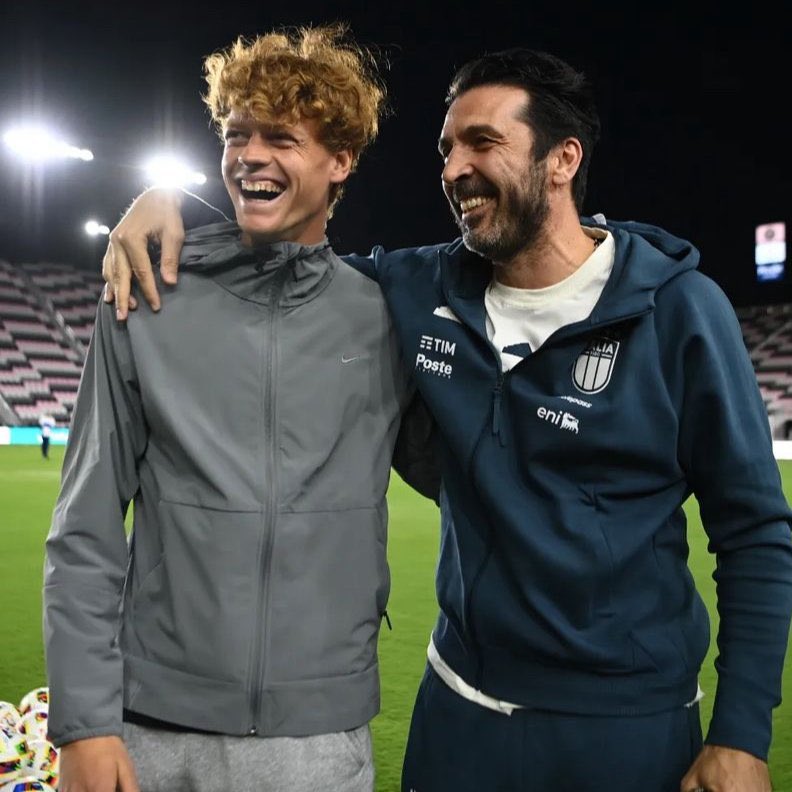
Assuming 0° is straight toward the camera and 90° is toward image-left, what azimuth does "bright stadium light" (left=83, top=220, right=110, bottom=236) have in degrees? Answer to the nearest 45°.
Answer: approximately 0°

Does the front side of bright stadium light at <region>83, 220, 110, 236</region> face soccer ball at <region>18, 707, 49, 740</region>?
yes

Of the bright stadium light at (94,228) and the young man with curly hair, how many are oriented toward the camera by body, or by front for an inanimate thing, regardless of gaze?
2

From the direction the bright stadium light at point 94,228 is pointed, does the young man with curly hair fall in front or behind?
in front

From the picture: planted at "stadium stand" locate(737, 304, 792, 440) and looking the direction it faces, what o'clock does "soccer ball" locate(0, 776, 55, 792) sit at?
The soccer ball is roughly at 12 o'clock from the stadium stand.

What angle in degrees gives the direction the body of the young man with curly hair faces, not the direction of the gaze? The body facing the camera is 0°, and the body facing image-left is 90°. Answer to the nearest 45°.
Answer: approximately 0°

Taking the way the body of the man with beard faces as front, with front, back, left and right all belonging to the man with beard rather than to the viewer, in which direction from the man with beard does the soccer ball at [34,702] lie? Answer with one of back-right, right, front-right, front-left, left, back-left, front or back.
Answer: right

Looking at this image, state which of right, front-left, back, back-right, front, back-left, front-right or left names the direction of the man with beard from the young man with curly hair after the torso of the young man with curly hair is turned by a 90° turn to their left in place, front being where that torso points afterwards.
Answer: front

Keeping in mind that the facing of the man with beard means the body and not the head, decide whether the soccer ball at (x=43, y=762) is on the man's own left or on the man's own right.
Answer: on the man's own right

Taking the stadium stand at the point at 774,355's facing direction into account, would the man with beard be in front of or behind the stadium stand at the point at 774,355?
in front

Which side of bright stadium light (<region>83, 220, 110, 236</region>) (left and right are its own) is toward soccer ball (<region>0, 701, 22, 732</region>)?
front

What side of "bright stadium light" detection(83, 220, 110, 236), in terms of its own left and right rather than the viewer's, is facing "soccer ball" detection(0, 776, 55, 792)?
front
